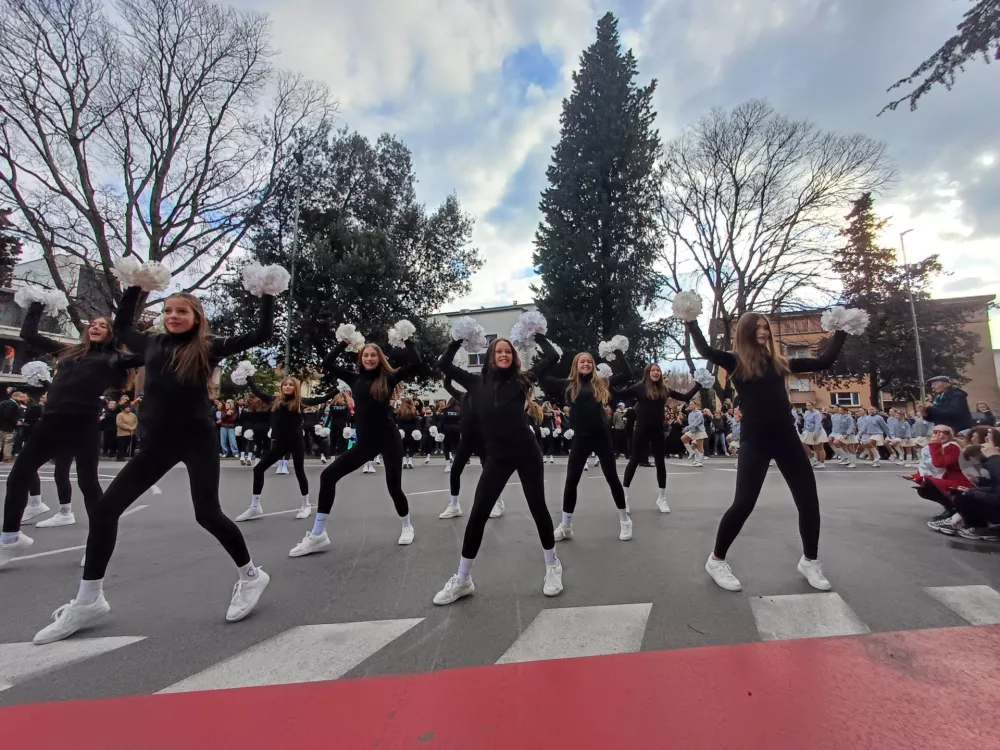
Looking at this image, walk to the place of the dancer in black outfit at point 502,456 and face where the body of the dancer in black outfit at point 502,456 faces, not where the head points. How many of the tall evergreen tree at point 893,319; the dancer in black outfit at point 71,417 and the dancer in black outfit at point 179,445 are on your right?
2

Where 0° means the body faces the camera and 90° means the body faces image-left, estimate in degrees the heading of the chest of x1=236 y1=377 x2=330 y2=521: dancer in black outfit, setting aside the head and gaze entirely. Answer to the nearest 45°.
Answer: approximately 0°

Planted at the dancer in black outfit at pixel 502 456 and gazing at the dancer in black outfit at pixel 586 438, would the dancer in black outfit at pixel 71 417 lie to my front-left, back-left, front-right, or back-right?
back-left

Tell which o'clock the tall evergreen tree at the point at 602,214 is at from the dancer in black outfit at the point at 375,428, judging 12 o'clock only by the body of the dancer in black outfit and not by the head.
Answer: The tall evergreen tree is roughly at 7 o'clock from the dancer in black outfit.

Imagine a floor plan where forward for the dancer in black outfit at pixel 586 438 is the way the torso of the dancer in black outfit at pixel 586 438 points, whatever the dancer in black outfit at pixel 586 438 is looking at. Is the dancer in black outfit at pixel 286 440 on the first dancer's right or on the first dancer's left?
on the first dancer's right

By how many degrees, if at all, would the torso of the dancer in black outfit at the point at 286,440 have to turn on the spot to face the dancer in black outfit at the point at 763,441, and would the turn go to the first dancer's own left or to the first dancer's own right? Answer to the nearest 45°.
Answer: approximately 45° to the first dancer's own left
